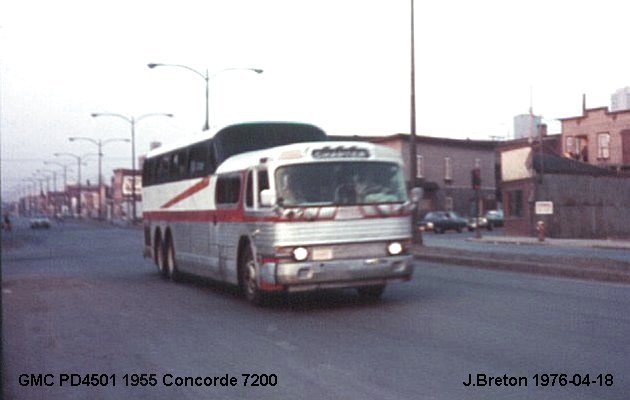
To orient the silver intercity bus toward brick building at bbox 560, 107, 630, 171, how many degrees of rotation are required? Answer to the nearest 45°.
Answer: approximately 90° to its left

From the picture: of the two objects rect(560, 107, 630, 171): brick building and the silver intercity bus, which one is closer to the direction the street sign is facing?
the silver intercity bus

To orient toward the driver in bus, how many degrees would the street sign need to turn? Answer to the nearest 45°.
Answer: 0° — it already faces them

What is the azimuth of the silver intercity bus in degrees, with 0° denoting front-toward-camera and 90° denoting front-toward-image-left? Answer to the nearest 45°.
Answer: approximately 315°

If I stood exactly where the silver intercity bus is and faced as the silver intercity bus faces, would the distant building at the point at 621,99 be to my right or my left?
on my left

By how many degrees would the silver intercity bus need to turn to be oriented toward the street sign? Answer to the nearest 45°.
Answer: approximately 90° to its left
